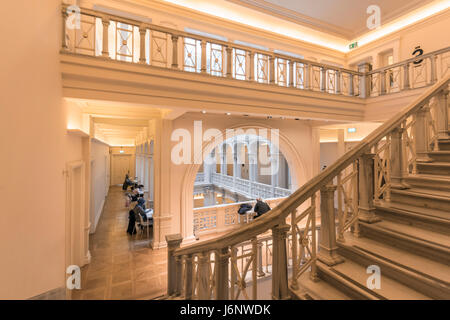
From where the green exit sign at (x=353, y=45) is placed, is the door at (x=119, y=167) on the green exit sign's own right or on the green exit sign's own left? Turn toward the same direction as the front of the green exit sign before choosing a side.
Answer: on the green exit sign's own right

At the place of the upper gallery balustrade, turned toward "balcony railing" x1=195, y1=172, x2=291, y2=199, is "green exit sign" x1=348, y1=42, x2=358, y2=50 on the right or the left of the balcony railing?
right

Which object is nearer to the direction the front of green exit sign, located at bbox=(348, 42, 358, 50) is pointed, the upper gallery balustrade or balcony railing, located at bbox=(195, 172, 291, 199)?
the upper gallery balustrade

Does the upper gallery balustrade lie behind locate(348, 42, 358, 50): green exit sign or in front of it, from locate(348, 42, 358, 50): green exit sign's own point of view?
in front

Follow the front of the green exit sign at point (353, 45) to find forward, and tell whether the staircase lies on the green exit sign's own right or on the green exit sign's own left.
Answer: on the green exit sign's own left

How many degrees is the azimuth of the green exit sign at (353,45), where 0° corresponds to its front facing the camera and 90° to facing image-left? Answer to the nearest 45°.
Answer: approximately 45°
